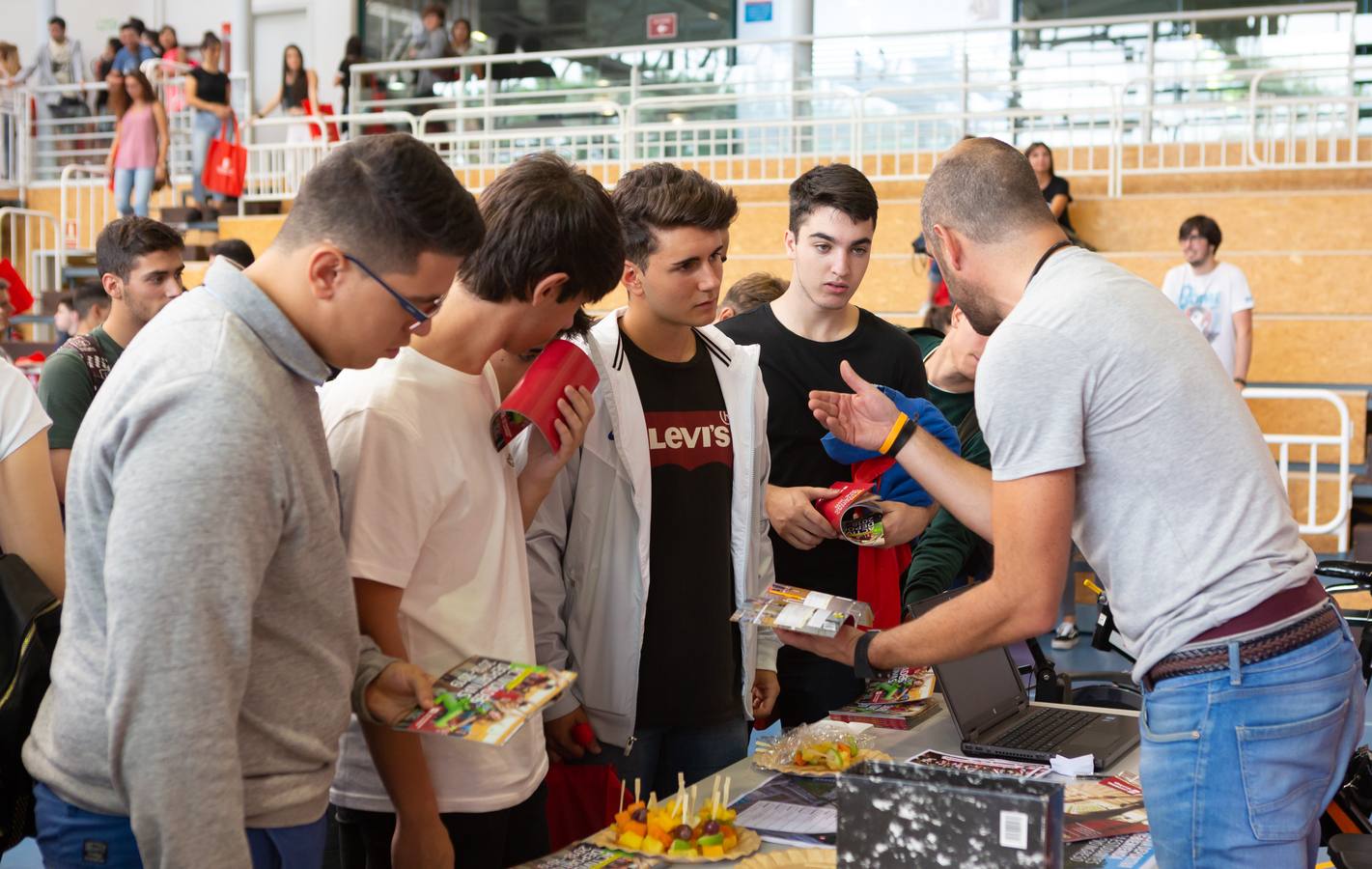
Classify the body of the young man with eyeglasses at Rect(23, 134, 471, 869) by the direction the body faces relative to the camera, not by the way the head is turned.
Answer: to the viewer's right

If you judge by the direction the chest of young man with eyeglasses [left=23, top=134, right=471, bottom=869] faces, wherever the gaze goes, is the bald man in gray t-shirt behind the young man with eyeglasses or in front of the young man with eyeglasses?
in front

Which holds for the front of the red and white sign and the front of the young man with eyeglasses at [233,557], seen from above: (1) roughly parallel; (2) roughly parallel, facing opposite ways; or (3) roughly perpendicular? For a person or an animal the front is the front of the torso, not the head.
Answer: roughly perpendicular

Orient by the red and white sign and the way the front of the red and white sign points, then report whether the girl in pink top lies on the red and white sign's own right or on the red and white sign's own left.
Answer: on the red and white sign's own right

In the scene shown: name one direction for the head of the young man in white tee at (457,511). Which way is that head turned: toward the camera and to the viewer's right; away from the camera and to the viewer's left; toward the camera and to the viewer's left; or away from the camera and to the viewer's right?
away from the camera and to the viewer's right

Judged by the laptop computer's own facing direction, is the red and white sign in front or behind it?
behind

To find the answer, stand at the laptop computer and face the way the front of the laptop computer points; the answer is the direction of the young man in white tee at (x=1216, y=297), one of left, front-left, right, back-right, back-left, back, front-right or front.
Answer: back-left

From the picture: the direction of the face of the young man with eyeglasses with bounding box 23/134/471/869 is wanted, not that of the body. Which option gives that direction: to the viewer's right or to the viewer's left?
to the viewer's right

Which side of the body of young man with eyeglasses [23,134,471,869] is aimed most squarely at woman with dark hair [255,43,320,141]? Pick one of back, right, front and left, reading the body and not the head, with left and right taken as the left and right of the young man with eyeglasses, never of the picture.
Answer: left

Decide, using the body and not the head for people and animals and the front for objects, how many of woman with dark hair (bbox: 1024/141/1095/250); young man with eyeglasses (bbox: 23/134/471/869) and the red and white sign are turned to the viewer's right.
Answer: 1

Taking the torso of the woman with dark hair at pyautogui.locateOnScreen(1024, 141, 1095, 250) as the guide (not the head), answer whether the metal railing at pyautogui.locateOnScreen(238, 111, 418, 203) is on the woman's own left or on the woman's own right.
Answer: on the woman's own right

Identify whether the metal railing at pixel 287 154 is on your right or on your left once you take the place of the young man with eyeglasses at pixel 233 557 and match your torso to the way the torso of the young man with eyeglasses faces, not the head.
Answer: on your left

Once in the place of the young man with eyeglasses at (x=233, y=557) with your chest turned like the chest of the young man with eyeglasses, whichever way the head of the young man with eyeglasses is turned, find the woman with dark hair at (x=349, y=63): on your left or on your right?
on your left
